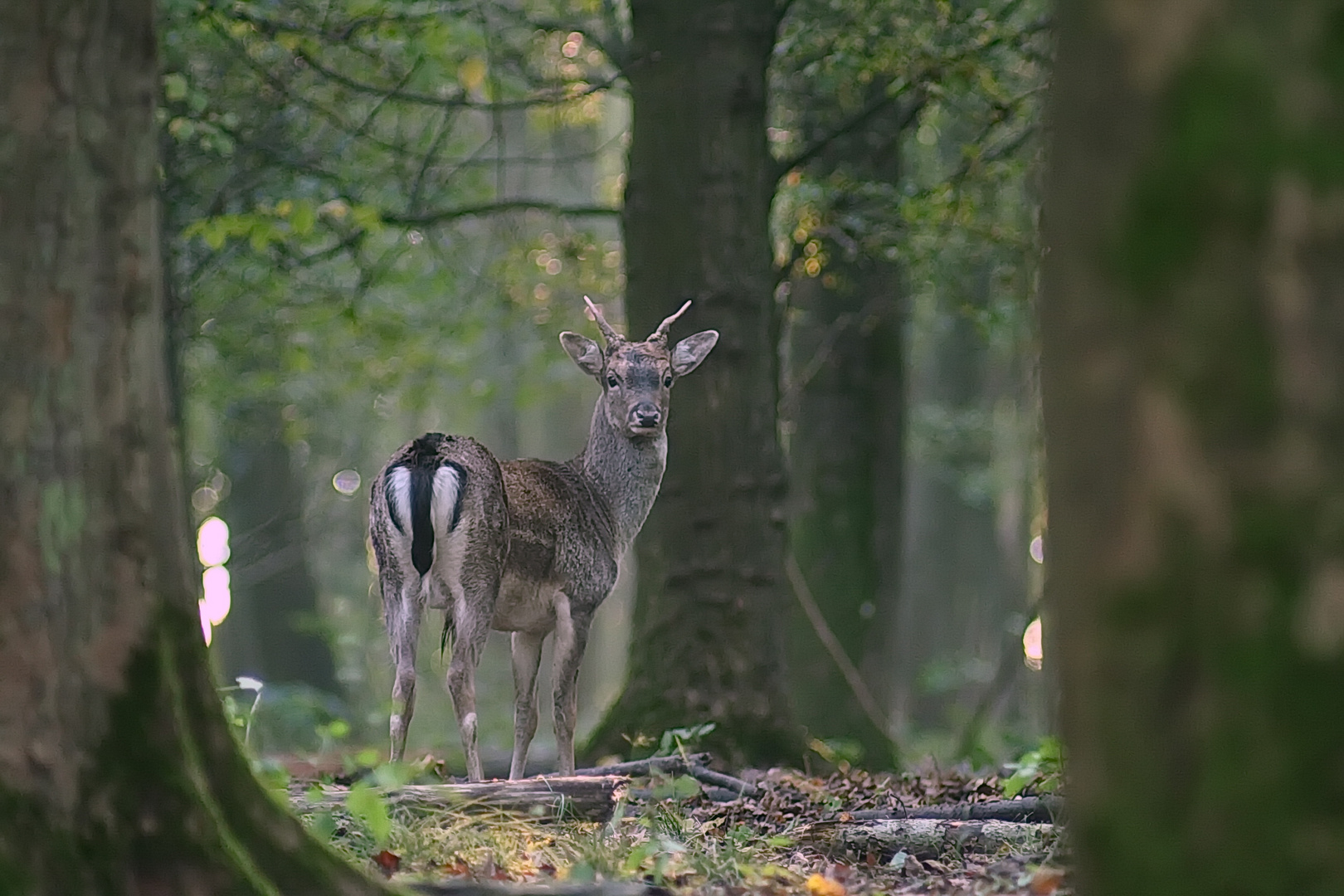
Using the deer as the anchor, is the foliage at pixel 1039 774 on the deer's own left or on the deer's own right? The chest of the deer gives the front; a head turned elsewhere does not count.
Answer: on the deer's own right

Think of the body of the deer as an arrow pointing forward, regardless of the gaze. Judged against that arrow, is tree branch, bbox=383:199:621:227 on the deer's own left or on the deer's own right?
on the deer's own left

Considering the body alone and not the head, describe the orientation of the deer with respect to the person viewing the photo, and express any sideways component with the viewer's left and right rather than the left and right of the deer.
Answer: facing away from the viewer and to the right of the viewer

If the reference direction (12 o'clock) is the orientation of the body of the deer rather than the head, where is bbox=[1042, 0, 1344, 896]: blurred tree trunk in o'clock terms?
The blurred tree trunk is roughly at 4 o'clock from the deer.

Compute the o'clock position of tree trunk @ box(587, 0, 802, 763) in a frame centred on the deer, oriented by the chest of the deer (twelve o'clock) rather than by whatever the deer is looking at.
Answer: The tree trunk is roughly at 12 o'clock from the deer.

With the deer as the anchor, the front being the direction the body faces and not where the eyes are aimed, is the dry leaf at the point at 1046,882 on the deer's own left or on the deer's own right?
on the deer's own right
